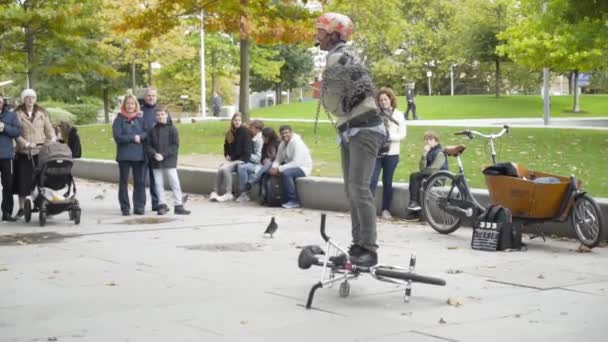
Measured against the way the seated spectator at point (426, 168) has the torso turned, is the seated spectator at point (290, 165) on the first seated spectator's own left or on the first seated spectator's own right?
on the first seated spectator's own right

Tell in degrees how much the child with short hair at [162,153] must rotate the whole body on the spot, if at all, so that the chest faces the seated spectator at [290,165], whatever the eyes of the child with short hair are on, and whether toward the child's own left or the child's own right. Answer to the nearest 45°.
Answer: approximately 90° to the child's own left

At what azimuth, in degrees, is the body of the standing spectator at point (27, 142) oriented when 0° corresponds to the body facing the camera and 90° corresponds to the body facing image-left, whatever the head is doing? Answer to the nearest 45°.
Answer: approximately 0°

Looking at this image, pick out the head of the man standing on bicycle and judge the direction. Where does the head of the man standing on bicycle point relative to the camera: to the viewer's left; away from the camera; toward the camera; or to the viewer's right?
to the viewer's left

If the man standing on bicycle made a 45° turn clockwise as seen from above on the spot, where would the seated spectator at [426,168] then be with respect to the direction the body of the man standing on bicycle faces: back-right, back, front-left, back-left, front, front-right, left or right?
front-right

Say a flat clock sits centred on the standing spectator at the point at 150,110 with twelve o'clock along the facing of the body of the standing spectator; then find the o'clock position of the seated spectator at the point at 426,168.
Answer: The seated spectator is roughly at 10 o'clock from the standing spectator.
